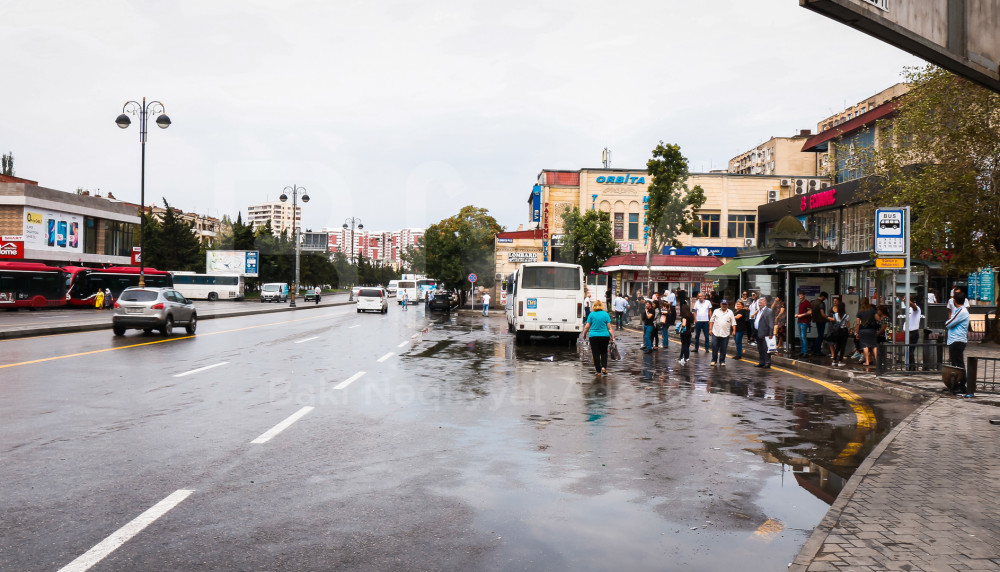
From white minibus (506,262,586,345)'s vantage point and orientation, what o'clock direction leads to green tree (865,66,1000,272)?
The green tree is roughly at 3 o'clock from the white minibus.

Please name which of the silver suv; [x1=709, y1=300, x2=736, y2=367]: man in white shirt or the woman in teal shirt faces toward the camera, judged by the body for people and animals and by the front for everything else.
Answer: the man in white shirt

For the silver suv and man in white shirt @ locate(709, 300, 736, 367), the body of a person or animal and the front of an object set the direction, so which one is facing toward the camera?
the man in white shirt

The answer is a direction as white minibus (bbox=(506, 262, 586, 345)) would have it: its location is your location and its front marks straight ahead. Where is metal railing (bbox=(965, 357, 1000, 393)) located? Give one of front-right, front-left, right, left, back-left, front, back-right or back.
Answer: back-right

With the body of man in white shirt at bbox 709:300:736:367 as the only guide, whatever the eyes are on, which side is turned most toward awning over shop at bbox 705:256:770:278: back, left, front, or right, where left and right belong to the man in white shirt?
back

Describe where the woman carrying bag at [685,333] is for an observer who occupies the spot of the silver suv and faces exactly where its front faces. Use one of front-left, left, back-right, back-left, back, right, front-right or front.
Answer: right

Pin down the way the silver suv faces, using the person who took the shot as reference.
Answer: facing away from the viewer and to the right of the viewer

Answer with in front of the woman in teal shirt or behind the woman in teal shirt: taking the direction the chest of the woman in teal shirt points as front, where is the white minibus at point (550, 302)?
in front

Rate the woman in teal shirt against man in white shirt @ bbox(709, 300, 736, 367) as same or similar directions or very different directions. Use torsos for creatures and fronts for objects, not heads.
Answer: very different directions

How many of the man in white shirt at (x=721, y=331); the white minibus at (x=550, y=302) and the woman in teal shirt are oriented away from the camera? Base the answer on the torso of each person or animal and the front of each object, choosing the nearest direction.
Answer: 2

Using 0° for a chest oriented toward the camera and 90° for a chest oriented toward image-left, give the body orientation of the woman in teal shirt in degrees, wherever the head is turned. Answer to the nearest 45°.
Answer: approximately 180°

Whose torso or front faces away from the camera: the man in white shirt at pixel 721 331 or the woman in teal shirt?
the woman in teal shirt

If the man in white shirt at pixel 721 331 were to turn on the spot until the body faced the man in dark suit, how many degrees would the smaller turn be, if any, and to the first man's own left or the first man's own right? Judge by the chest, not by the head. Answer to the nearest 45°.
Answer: approximately 90° to the first man's own left

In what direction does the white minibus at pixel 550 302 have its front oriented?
away from the camera

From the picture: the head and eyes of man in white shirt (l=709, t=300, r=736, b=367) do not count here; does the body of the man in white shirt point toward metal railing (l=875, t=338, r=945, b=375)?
no

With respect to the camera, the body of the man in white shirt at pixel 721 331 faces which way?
toward the camera
